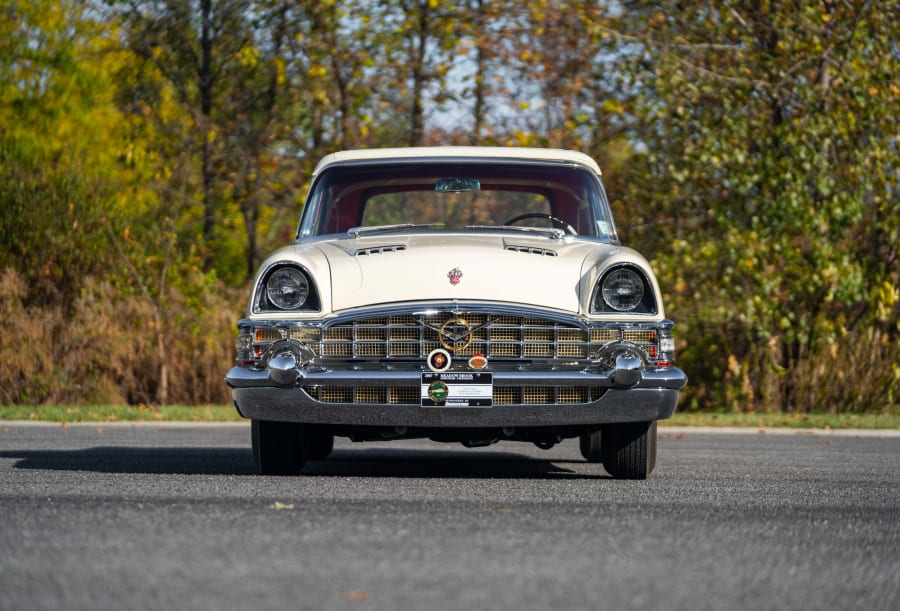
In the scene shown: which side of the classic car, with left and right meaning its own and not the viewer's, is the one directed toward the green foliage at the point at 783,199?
back

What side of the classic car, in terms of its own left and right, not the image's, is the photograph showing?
front
